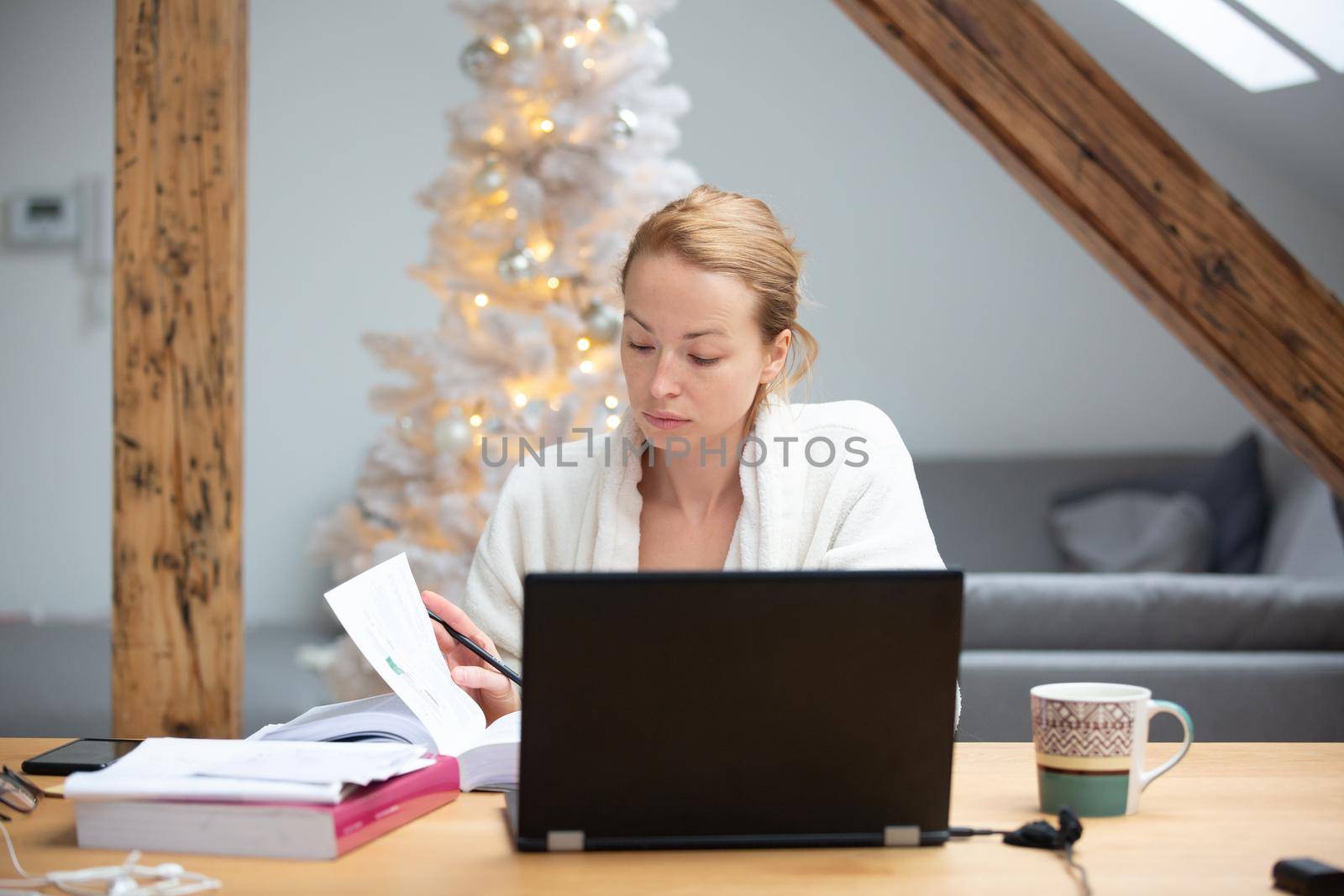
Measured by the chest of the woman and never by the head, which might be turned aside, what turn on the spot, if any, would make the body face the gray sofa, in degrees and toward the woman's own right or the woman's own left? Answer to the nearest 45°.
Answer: approximately 135° to the woman's own left

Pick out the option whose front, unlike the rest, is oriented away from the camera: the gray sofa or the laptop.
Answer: the laptop

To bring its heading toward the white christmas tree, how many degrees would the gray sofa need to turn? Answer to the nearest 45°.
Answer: approximately 45° to its right

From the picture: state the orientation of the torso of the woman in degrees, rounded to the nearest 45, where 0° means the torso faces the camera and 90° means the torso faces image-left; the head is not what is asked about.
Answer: approximately 0°

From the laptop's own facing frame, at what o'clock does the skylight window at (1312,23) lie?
The skylight window is roughly at 1 o'clock from the laptop.

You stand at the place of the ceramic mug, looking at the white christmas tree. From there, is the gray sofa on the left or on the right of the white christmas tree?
right

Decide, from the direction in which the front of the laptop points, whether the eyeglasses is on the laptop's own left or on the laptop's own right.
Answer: on the laptop's own left

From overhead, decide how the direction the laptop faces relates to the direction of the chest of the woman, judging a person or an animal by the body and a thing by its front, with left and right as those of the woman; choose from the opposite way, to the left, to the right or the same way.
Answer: the opposite way

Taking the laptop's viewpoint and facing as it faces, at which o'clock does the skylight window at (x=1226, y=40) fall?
The skylight window is roughly at 1 o'clock from the laptop.

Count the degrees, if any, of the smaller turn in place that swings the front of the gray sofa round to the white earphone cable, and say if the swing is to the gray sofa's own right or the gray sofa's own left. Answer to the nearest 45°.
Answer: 0° — it already faces it

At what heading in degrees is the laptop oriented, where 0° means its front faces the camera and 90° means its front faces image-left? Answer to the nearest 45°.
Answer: approximately 180°
